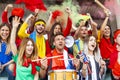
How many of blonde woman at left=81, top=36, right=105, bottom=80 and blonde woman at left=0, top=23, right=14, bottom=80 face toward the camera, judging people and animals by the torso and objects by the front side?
2

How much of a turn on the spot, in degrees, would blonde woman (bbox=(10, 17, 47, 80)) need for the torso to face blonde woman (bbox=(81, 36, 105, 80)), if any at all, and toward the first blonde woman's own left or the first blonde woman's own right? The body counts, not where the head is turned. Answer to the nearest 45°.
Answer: approximately 45° to the first blonde woman's own left

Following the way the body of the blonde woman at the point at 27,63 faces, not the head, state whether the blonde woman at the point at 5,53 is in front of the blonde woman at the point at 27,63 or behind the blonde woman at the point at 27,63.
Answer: behind

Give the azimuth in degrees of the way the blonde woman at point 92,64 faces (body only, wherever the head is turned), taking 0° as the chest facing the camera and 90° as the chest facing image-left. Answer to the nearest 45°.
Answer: approximately 0°

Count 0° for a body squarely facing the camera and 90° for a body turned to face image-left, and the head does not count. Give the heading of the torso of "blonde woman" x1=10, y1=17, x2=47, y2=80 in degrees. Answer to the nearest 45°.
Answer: approximately 315°

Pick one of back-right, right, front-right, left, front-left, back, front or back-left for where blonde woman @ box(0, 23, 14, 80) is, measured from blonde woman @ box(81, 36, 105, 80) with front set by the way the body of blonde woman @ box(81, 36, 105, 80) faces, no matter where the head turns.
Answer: right

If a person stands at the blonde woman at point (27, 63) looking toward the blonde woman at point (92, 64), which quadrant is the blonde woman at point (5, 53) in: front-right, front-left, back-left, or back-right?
back-left

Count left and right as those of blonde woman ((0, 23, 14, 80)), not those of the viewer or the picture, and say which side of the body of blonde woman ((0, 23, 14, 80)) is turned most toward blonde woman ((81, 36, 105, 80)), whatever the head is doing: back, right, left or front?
left
